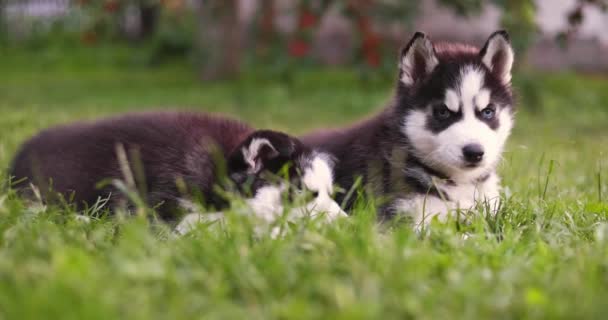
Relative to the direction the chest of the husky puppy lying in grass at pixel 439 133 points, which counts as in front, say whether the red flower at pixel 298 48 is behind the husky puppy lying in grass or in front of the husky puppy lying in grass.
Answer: behind

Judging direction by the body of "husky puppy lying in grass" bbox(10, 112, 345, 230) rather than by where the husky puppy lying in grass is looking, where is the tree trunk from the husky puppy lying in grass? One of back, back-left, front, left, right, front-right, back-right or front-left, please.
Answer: left

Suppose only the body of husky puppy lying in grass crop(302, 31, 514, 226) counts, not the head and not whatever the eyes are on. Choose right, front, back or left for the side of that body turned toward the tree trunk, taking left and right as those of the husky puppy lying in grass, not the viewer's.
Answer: back

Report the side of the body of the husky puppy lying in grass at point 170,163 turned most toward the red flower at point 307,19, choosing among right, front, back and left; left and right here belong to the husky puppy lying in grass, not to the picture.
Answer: left

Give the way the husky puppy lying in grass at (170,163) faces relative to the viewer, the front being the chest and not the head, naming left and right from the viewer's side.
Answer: facing to the right of the viewer

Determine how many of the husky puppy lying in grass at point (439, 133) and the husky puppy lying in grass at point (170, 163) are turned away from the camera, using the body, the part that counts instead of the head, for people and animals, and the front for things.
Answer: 0

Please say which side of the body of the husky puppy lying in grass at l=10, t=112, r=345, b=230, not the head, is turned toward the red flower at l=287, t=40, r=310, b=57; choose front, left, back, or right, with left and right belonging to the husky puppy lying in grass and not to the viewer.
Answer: left

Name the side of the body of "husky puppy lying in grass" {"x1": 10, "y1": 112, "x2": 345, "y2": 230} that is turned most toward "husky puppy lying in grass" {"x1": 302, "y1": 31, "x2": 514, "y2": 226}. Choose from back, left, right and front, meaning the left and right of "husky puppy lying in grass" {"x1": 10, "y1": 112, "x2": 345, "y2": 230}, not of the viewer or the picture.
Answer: front

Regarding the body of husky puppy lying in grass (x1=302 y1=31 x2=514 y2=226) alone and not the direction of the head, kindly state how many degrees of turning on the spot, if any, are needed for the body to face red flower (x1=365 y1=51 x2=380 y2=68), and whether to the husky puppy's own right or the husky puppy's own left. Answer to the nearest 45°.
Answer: approximately 135° to the husky puppy's own left

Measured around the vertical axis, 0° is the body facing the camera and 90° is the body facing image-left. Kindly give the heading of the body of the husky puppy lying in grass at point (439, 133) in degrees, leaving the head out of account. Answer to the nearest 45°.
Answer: approximately 315°

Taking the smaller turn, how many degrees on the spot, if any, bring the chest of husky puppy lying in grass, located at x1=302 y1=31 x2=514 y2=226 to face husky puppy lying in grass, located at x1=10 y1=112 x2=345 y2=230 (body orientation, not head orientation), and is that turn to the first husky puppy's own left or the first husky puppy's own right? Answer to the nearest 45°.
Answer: approximately 135° to the first husky puppy's own right
